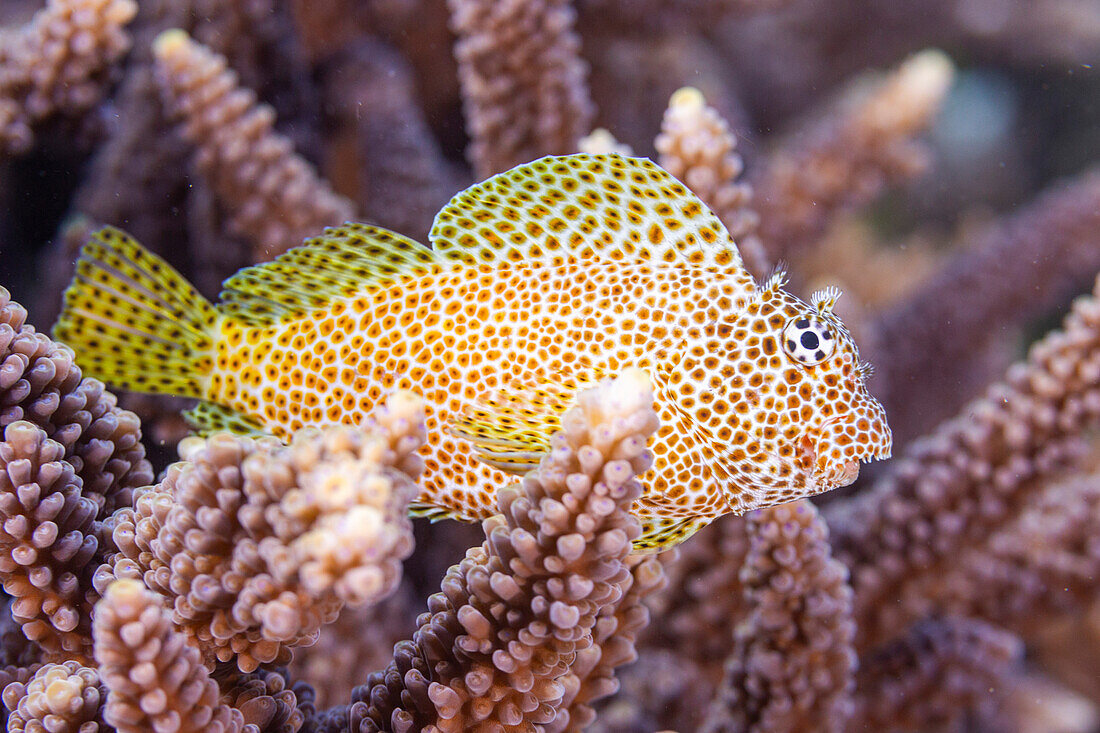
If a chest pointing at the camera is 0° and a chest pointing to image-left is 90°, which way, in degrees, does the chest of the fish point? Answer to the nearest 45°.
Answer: approximately 270°

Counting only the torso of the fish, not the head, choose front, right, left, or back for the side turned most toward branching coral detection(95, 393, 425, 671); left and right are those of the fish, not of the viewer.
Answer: right

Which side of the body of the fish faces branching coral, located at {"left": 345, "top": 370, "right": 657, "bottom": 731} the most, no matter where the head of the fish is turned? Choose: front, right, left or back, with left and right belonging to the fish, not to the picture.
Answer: right
